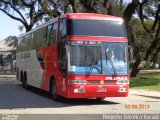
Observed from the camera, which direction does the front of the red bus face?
facing the viewer and to the right of the viewer
